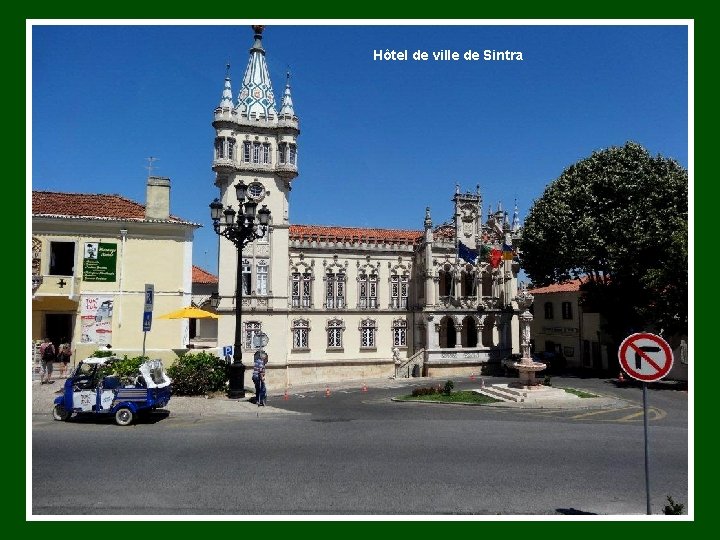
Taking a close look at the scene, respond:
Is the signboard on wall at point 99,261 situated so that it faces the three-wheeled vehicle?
yes

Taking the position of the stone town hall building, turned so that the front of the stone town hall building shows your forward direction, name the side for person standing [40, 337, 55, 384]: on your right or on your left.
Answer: on your right

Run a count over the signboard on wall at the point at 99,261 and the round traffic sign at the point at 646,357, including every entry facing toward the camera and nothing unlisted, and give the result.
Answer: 2

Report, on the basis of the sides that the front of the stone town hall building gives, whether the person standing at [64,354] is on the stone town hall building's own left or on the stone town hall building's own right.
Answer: on the stone town hall building's own right

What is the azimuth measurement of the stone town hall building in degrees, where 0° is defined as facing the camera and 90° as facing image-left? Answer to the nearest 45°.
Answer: approximately 315°
